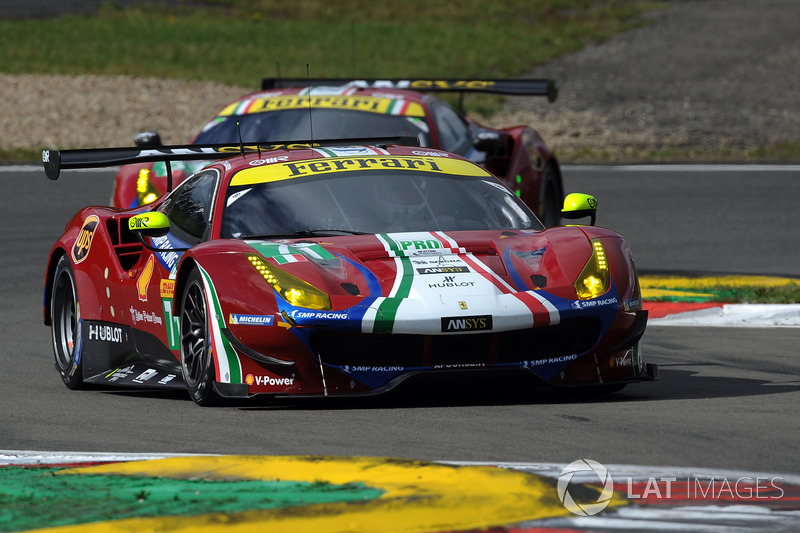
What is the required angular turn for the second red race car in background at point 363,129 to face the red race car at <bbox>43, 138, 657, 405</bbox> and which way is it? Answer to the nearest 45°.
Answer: approximately 45° to its left

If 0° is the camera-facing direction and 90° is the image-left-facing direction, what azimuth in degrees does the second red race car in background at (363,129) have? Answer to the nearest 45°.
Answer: approximately 45°
